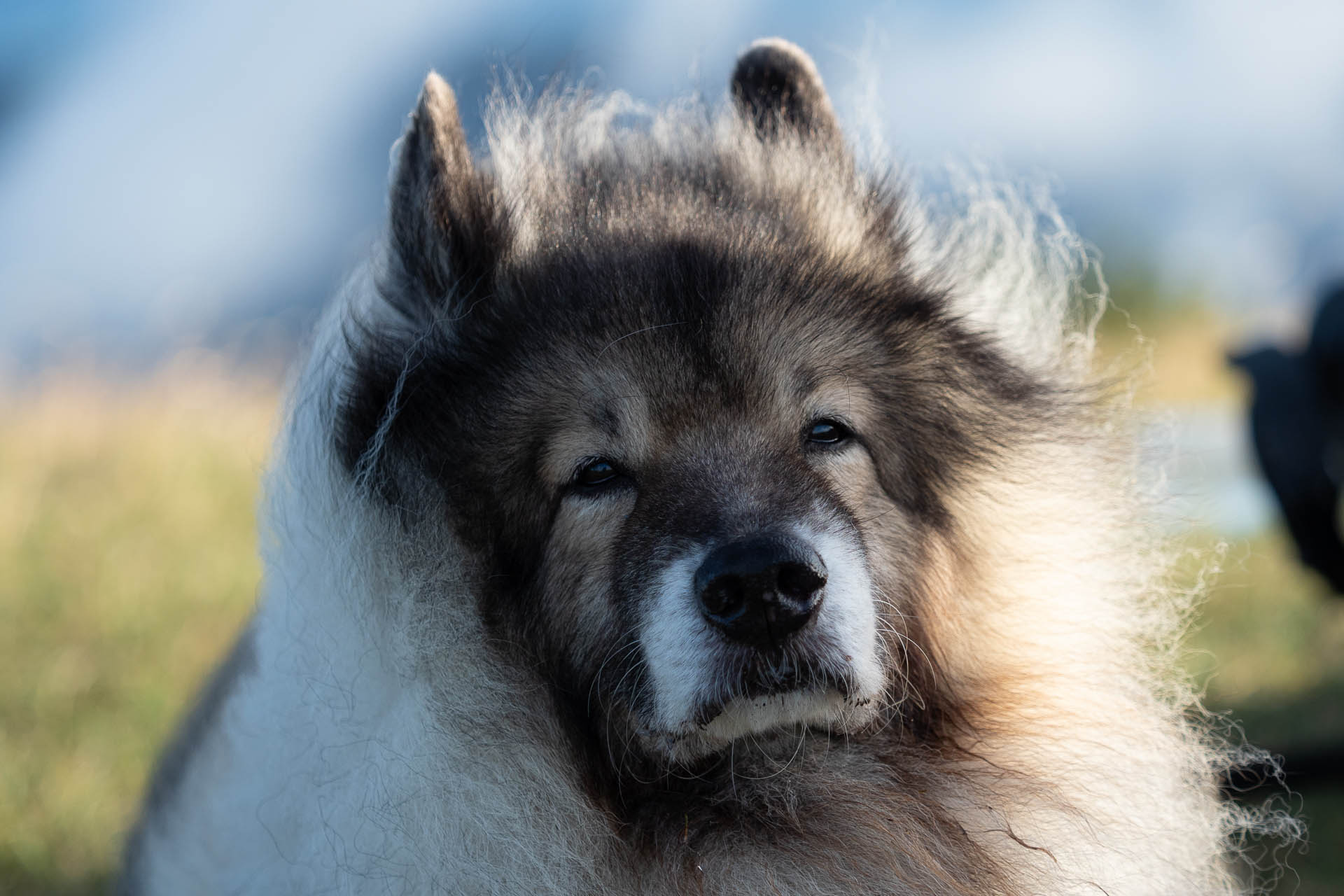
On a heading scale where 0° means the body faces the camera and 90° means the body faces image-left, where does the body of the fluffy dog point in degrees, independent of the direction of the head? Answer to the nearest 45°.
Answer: approximately 0°

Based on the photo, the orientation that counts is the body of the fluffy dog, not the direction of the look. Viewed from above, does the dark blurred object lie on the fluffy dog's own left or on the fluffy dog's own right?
on the fluffy dog's own left
